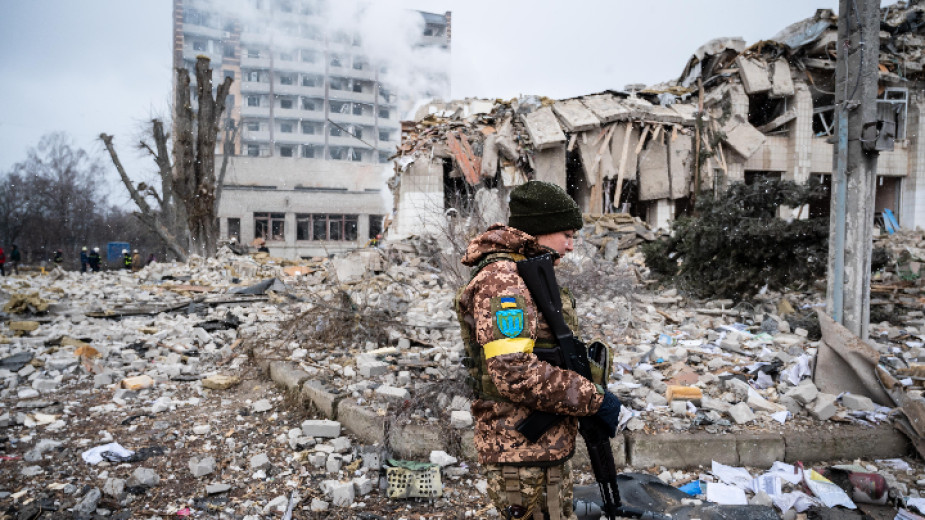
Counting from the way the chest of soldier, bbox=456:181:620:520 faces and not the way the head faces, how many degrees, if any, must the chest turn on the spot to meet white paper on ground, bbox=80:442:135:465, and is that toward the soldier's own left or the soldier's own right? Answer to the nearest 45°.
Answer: approximately 135° to the soldier's own left

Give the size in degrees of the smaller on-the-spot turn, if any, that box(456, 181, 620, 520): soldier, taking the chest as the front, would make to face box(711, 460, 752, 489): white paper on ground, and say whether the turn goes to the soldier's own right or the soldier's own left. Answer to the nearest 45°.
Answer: approximately 45° to the soldier's own left

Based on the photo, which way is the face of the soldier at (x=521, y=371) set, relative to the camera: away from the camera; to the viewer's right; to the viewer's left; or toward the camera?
to the viewer's right

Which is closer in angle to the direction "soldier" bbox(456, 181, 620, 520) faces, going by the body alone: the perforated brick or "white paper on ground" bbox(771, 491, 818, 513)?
the white paper on ground

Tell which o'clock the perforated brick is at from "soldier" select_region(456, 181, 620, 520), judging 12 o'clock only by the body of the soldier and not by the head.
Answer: The perforated brick is roughly at 8 o'clock from the soldier.

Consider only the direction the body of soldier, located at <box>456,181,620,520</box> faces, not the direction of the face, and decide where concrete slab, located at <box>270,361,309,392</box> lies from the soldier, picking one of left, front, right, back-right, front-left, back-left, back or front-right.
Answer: back-left

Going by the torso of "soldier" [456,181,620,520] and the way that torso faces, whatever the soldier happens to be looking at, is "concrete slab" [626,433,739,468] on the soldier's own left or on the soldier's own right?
on the soldier's own left

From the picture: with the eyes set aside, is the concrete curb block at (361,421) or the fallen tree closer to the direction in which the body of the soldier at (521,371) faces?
the fallen tree

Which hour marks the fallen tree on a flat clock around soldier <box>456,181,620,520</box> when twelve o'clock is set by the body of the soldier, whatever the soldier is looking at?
The fallen tree is roughly at 10 o'clock from the soldier.

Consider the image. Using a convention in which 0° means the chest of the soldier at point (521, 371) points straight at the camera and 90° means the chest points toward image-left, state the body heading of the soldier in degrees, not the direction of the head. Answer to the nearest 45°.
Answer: approximately 270°

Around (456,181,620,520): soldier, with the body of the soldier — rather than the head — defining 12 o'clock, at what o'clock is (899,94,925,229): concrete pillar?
The concrete pillar is roughly at 10 o'clock from the soldier.

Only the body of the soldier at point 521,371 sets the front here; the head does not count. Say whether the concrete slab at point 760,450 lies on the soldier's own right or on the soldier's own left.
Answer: on the soldier's own left

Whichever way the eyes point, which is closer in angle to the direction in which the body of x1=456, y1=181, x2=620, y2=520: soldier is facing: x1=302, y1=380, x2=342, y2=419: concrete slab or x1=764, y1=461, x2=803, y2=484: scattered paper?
the scattered paper
